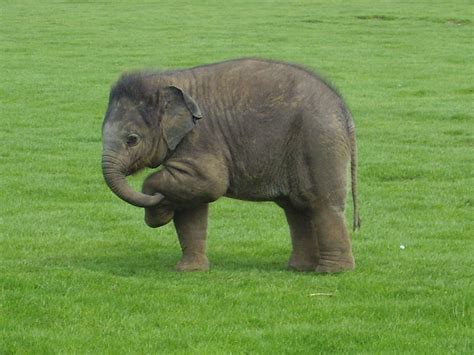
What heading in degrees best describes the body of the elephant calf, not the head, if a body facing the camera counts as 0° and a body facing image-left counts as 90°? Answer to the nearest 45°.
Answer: approximately 90°
